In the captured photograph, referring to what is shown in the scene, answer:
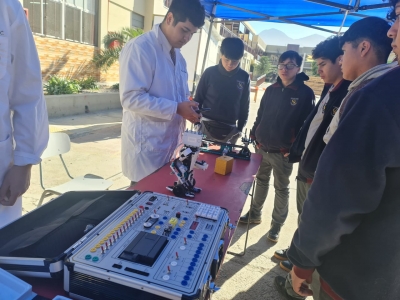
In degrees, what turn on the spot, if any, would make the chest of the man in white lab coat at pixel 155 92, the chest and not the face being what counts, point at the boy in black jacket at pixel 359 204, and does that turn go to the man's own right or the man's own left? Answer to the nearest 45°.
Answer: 0° — they already face them

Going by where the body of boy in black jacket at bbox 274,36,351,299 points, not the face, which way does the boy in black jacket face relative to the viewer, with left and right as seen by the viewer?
facing the viewer and to the left of the viewer

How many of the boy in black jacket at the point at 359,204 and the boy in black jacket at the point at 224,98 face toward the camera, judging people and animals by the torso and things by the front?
1

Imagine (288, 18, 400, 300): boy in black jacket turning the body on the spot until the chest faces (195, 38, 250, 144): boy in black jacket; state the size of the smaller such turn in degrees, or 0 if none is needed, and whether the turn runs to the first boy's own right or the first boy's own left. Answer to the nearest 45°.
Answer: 0° — they already face them

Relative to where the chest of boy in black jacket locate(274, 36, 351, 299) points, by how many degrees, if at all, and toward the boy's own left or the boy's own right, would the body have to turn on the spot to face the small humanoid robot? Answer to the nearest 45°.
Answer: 0° — they already face it

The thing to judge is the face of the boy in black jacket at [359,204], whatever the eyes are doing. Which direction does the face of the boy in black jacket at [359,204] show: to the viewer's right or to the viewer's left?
to the viewer's left

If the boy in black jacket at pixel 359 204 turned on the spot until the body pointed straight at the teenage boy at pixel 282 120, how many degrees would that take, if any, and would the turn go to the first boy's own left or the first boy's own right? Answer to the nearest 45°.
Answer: approximately 45° to the first boy's own right

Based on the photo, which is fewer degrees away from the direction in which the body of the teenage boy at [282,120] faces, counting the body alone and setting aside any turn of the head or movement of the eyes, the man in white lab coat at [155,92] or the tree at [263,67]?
the man in white lab coat

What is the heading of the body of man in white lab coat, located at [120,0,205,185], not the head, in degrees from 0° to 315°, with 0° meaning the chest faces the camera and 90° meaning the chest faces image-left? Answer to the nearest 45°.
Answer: approximately 315°

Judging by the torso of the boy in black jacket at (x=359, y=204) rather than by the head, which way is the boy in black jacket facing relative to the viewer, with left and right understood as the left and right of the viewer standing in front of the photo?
facing away from the viewer and to the left of the viewer

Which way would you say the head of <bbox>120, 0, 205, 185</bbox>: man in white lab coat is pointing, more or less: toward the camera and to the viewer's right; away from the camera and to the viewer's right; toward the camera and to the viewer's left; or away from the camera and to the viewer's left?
toward the camera and to the viewer's right

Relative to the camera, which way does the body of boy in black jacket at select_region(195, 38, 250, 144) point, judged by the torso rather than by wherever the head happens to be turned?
toward the camera

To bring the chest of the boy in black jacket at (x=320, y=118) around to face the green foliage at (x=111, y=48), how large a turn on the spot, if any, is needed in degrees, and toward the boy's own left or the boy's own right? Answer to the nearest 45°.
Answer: approximately 90° to the boy's own right

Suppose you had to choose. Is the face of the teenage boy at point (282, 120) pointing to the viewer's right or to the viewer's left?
to the viewer's left
